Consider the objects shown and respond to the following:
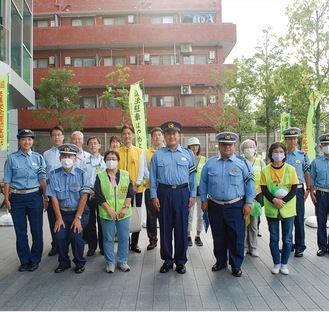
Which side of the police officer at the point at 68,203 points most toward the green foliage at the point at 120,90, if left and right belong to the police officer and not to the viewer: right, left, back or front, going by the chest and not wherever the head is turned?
back

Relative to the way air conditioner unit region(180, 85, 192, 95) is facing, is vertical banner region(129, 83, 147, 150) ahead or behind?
ahead

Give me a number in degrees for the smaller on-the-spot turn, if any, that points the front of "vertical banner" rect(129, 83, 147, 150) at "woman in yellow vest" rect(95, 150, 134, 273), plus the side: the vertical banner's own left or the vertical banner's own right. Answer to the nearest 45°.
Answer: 0° — it already faces them

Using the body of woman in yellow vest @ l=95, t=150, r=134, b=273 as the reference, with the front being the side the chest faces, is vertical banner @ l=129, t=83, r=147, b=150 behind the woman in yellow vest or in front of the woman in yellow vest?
behind

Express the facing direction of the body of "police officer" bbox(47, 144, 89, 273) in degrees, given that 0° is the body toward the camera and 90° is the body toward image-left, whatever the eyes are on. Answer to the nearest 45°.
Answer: approximately 0°

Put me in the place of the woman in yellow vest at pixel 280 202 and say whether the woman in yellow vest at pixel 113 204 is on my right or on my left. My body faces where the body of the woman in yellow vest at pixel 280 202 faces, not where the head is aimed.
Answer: on my right

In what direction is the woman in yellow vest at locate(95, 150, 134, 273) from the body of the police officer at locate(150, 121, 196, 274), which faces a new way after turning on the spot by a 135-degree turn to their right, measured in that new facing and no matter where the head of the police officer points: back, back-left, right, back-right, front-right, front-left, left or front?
front-left

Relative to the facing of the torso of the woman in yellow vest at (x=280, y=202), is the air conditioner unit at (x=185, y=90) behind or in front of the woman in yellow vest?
behind

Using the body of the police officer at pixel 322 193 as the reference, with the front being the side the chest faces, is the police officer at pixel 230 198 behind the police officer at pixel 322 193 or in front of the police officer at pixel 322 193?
in front
